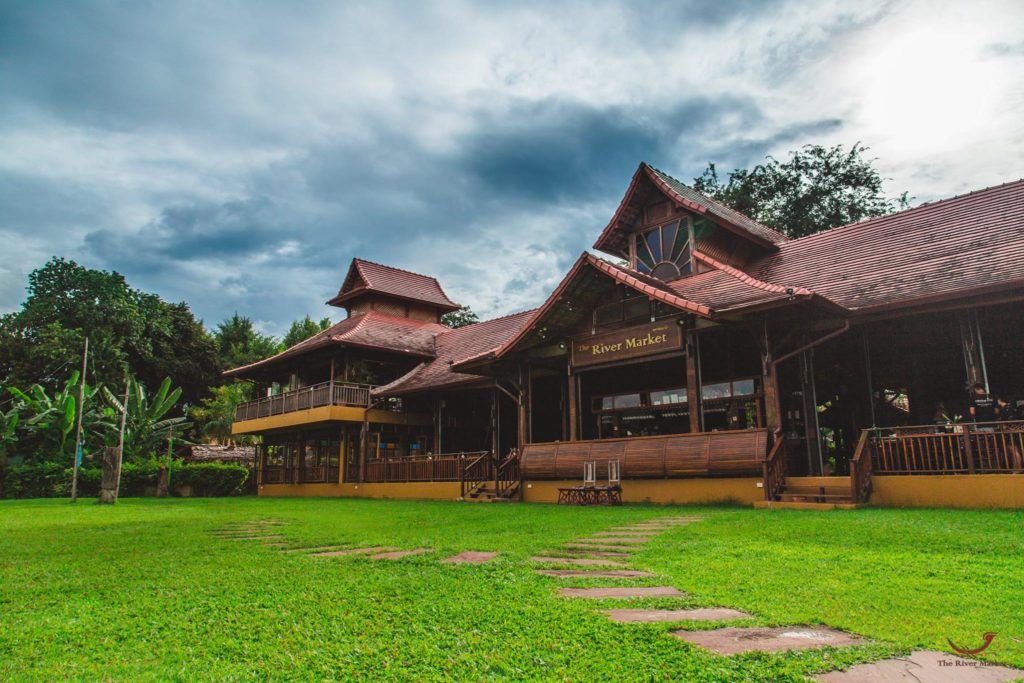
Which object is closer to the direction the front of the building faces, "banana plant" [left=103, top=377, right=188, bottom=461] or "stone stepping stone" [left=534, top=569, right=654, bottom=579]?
the stone stepping stone

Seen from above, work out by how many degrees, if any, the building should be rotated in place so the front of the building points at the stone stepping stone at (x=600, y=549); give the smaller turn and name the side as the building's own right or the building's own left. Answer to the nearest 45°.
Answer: approximately 45° to the building's own left

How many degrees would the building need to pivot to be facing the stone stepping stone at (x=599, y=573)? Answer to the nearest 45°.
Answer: approximately 45° to its left

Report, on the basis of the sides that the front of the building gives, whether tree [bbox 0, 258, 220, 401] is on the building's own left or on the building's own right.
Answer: on the building's own right

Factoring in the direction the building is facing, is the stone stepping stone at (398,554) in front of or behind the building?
in front

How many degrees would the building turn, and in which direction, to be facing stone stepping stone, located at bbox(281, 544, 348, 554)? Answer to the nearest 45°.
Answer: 0° — it already faces it

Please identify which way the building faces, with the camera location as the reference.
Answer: facing the viewer and to the left of the viewer

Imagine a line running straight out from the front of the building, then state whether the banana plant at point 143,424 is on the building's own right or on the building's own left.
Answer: on the building's own right

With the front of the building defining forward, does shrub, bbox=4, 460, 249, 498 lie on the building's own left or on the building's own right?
on the building's own right

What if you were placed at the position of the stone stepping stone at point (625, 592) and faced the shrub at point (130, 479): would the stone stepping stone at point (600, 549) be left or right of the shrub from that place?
right

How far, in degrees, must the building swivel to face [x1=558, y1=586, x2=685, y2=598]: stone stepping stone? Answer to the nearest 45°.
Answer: approximately 45° to its left

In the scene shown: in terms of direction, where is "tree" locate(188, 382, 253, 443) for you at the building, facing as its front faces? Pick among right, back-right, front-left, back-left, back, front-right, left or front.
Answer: right

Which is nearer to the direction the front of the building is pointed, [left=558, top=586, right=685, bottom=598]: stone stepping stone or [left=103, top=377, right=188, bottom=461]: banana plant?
the stone stepping stone

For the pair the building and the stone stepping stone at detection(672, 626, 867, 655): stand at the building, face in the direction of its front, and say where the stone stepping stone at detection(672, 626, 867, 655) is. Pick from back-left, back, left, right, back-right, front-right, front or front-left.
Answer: front-left

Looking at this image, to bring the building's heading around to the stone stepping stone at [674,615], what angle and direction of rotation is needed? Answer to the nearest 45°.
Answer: approximately 45° to its left

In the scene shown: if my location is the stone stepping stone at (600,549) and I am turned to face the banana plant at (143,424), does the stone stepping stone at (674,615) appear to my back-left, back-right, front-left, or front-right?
back-left
